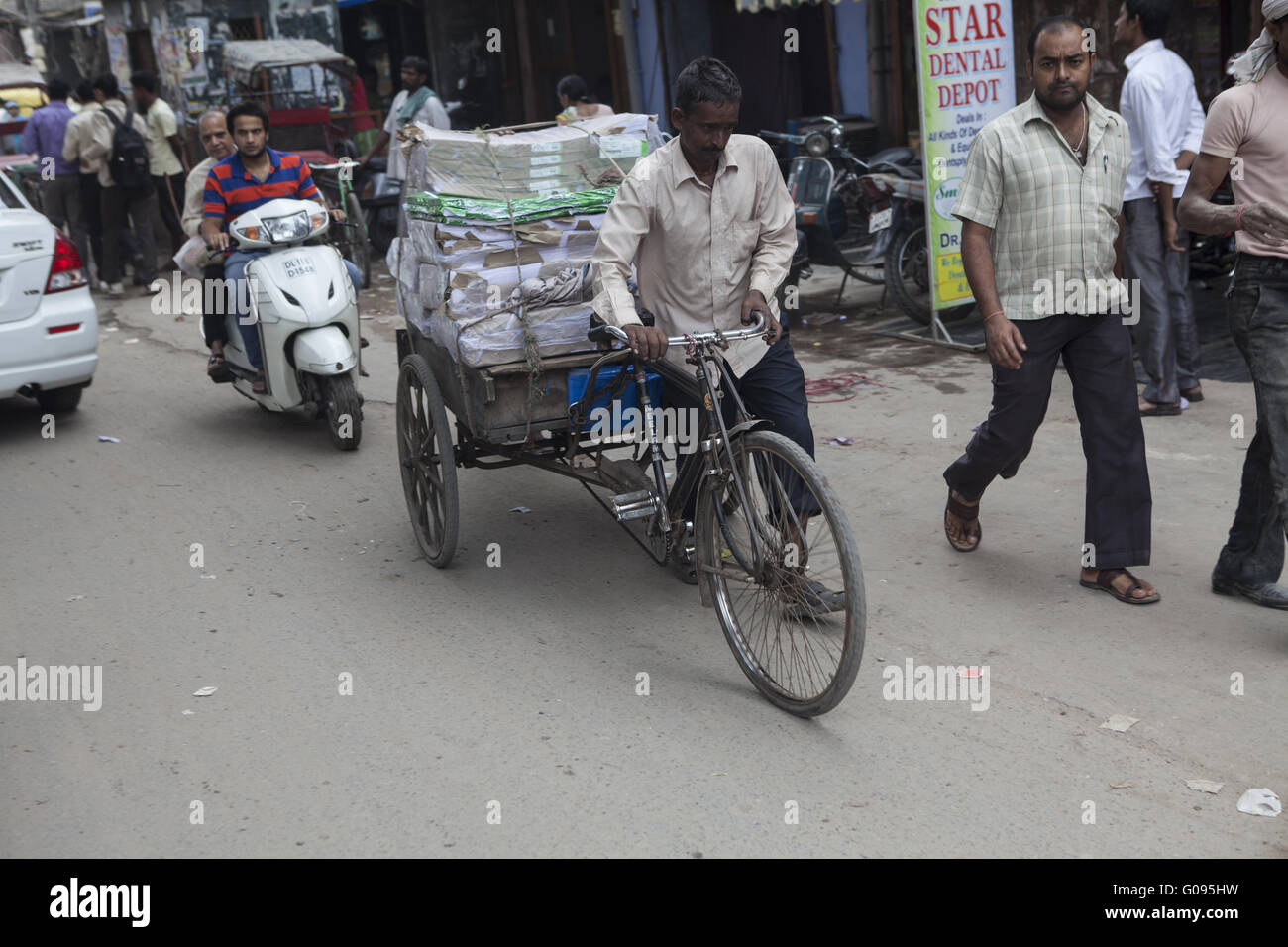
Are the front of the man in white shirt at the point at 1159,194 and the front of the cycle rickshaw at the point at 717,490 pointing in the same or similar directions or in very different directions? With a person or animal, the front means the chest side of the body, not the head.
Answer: very different directions

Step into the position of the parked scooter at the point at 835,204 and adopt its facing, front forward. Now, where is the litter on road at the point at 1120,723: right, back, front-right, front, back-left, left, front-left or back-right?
front-left

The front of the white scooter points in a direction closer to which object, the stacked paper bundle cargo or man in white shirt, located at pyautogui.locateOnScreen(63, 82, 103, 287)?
the stacked paper bundle cargo

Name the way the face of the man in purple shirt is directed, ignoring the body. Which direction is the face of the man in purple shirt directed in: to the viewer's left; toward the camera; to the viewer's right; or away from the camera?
away from the camera

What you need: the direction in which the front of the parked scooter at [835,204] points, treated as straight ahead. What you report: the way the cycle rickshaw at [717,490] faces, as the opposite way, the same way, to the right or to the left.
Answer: to the left

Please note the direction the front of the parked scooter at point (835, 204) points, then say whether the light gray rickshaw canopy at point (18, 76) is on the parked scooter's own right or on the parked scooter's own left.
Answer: on the parked scooter's own right

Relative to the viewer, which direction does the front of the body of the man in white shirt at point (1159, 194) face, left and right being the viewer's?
facing away from the viewer and to the left of the viewer

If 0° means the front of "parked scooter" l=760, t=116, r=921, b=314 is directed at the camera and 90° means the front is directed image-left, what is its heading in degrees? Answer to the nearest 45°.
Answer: approximately 45°
